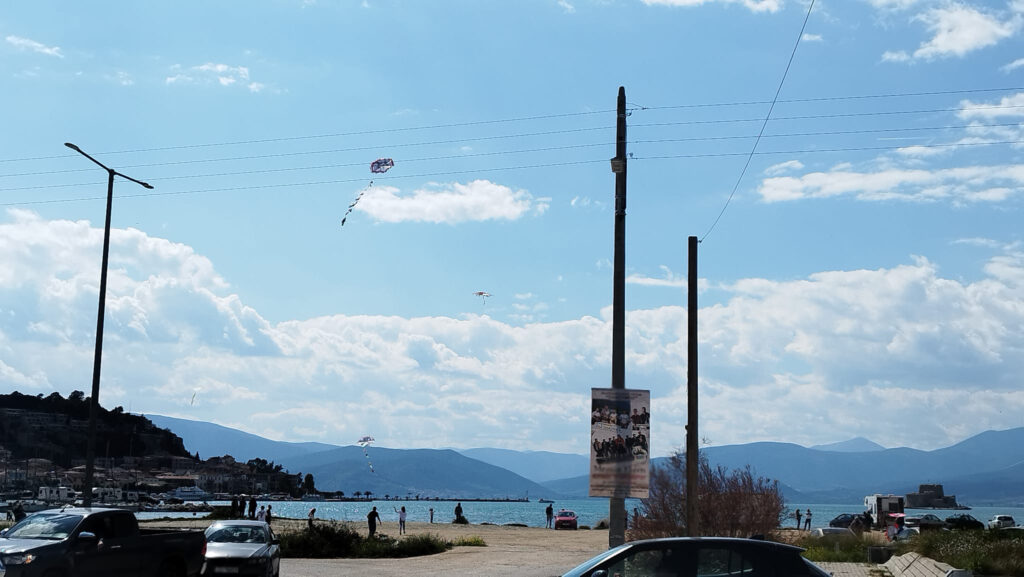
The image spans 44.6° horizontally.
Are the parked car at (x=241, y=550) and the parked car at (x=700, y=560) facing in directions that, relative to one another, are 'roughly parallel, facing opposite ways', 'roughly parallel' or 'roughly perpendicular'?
roughly perpendicular

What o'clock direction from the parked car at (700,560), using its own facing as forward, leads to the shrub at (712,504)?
The shrub is roughly at 3 o'clock from the parked car.

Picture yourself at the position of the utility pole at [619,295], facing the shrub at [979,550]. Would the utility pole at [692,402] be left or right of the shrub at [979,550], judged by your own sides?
left

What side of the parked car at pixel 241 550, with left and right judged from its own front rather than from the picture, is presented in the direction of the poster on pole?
left

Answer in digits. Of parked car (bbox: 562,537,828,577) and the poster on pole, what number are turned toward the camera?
1

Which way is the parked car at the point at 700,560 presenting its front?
to the viewer's left

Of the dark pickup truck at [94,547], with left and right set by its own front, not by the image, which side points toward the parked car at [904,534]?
back

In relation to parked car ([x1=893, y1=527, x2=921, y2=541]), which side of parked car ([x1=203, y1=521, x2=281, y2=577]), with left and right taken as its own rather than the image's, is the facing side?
back

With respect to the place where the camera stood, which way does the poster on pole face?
facing the viewer
